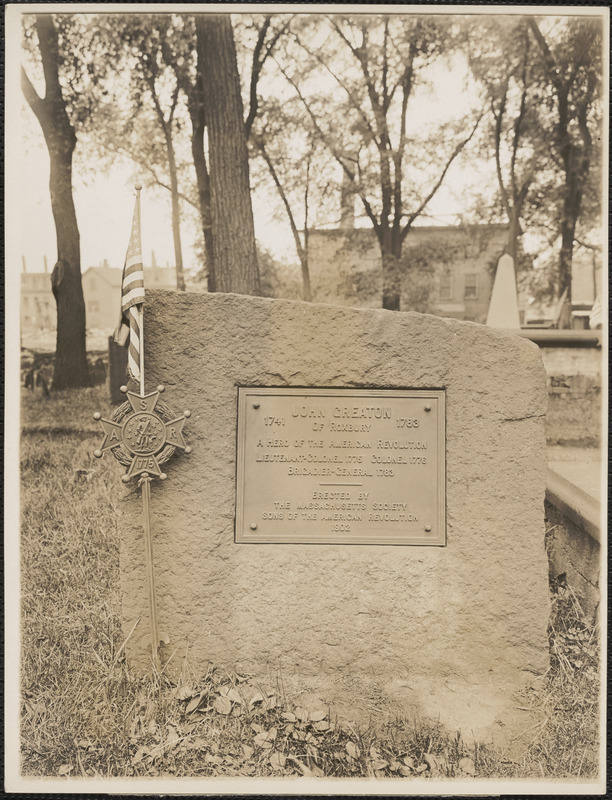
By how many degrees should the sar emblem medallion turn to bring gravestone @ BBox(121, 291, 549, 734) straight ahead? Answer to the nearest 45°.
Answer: approximately 90° to its left

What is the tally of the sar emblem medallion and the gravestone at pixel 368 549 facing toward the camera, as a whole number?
2

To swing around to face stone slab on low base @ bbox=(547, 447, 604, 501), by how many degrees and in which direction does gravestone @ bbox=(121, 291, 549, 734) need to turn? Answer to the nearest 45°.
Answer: approximately 135° to its left

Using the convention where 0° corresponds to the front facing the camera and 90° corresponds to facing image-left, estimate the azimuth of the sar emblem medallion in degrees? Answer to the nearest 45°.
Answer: approximately 0°

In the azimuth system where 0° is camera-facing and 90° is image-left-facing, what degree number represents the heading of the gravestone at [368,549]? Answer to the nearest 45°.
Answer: approximately 0°

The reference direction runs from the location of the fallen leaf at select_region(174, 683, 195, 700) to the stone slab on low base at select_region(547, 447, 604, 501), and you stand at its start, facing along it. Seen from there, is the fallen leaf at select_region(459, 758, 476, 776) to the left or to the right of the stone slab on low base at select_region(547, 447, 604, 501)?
right
